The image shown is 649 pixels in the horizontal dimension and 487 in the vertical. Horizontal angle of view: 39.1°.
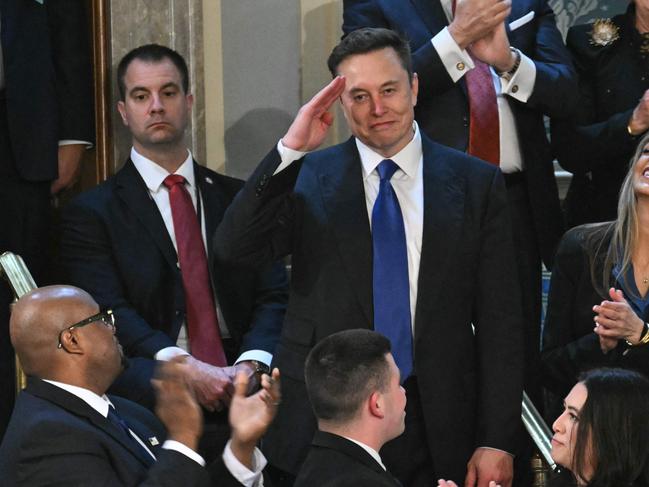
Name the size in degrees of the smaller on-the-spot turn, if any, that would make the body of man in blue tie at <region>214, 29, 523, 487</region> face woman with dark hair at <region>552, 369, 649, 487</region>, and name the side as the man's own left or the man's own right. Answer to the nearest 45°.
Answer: approximately 45° to the man's own left

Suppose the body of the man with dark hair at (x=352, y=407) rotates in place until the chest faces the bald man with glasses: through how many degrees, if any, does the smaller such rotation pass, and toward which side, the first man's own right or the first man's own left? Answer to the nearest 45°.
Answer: approximately 135° to the first man's own left

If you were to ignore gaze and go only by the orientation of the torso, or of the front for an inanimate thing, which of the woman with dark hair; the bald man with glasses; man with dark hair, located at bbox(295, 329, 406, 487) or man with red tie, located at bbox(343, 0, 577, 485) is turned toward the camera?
the man with red tie

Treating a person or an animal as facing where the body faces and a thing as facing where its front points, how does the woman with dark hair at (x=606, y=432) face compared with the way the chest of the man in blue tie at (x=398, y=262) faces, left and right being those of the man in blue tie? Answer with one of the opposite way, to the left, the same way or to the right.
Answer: to the right

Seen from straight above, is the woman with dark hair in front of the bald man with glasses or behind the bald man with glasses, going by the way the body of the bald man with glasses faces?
in front

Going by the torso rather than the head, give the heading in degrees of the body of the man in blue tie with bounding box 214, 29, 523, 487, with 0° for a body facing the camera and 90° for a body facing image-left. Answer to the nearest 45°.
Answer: approximately 0°

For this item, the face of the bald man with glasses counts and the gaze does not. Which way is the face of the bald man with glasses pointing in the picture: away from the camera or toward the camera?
away from the camera

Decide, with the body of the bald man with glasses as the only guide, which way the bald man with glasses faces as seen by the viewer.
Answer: to the viewer's right

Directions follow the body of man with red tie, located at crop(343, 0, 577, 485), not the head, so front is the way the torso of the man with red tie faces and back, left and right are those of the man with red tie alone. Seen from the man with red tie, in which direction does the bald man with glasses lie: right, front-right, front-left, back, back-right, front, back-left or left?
front-right

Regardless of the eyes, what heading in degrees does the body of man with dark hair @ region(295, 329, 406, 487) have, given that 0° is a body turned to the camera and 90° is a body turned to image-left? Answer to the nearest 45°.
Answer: approximately 225°

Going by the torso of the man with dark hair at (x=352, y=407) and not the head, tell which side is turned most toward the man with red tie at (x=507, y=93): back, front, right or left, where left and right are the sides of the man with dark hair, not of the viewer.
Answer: front

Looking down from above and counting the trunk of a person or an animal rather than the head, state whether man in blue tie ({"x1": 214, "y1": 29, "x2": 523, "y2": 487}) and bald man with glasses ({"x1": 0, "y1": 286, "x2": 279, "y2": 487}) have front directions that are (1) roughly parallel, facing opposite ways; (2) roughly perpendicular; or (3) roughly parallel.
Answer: roughly perpendicular

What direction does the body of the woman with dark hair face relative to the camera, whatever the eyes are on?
to the viewer's left

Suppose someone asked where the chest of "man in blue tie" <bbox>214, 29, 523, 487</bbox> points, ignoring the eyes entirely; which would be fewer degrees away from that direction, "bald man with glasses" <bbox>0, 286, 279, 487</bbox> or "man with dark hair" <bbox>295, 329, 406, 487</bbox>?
the man with dark hair
